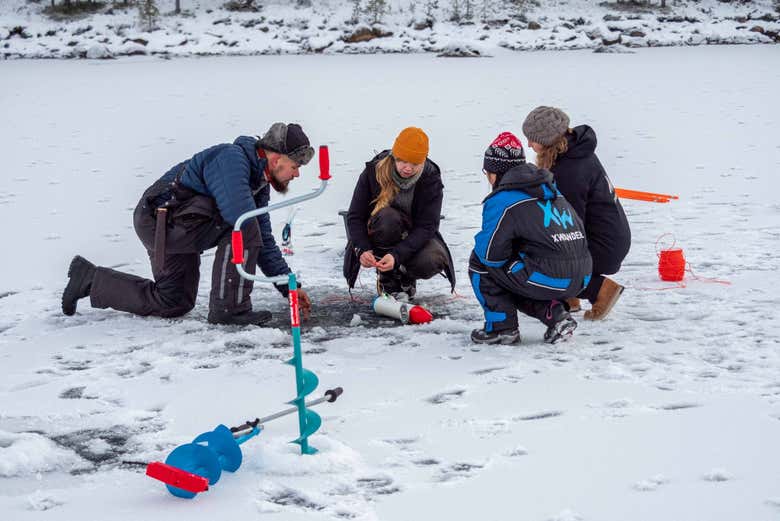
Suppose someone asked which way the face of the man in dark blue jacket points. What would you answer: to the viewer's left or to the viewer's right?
to the viewer's right

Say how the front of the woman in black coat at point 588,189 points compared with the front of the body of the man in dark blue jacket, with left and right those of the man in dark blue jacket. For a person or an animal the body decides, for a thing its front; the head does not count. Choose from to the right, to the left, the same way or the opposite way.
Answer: the opposite way

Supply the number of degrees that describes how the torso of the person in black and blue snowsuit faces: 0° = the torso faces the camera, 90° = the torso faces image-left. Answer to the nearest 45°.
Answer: approximately 135°

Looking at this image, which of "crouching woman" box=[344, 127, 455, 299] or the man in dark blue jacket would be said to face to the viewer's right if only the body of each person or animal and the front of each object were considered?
the man in dark blue jacket

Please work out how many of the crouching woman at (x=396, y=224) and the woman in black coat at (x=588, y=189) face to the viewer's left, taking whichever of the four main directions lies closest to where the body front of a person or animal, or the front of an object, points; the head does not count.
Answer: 1

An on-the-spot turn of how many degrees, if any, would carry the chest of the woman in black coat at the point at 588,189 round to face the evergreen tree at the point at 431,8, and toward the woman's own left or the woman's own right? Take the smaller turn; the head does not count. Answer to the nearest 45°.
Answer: approximately 90° to the woman's own right

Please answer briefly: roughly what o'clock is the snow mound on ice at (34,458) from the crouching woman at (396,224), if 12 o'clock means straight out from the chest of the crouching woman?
The snow mound on ice is roughly at 1 o'clock from the crouching woman.

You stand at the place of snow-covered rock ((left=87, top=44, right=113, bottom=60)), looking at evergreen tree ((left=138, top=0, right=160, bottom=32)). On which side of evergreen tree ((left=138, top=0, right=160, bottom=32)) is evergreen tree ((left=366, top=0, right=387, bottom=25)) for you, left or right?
right

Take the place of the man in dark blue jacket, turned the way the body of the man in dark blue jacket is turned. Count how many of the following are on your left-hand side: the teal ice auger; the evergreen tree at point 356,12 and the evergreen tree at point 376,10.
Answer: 2

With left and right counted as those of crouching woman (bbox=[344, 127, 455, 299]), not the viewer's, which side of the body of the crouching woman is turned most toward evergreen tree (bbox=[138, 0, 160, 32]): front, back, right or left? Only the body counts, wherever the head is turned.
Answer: back

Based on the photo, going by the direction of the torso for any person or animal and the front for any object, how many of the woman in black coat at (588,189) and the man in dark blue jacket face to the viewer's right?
1

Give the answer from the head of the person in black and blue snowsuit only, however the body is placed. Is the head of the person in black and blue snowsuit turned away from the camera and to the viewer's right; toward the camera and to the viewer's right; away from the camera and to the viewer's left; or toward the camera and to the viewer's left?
away from the camera and to the viewer's left

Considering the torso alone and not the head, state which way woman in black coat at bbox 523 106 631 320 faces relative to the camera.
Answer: to the viewer's left

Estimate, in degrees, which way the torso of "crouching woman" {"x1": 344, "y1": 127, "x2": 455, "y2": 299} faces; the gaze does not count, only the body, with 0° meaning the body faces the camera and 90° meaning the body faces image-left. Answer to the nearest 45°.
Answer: approximately 0°

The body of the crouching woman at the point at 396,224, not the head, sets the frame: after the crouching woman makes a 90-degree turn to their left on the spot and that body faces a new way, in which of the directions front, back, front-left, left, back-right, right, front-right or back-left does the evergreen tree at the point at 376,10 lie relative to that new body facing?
left
